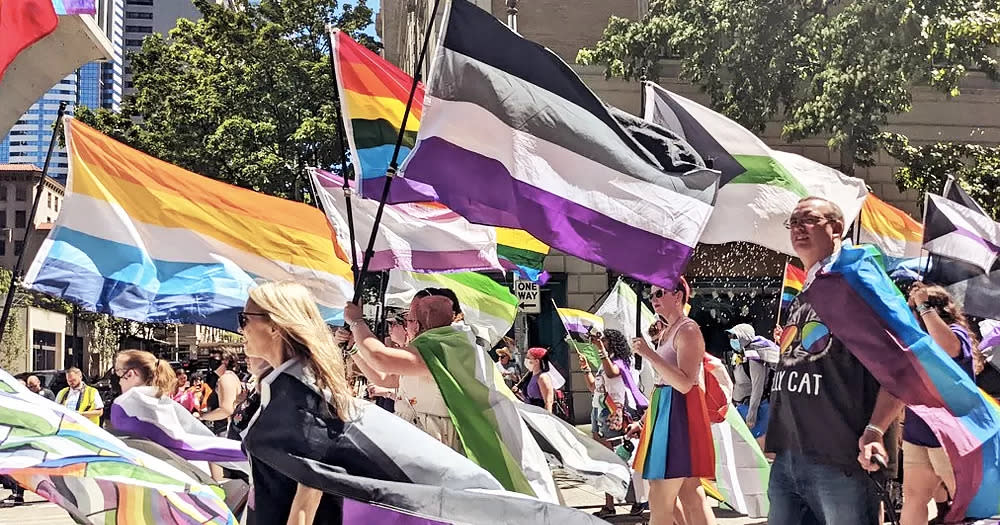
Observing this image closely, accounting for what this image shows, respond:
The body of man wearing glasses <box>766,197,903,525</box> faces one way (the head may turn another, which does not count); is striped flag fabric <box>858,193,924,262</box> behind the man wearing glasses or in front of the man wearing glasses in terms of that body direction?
behind

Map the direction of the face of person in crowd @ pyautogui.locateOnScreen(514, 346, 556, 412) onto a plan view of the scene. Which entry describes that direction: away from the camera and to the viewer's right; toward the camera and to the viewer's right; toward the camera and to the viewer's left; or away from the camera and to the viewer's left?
toward the camera and to the viewer's left

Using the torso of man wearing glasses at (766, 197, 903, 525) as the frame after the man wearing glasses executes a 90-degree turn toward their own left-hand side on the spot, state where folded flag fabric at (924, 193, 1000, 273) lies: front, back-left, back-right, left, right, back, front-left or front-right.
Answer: back-left

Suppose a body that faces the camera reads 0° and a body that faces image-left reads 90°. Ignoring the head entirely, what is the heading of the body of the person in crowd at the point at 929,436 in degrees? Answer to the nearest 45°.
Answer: approximately 90°

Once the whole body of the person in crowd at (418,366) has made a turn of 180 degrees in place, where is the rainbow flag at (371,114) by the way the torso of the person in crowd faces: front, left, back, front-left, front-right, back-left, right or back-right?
left

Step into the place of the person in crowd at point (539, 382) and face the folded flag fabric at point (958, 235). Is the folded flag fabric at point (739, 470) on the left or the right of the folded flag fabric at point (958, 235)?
right

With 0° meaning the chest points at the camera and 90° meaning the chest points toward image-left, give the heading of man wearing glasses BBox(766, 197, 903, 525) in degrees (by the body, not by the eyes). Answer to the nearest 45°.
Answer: approximately 45°

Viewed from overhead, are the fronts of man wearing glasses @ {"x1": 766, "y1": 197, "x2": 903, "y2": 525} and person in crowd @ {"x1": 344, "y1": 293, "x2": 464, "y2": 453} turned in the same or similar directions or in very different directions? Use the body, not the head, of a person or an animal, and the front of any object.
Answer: same or similar directions

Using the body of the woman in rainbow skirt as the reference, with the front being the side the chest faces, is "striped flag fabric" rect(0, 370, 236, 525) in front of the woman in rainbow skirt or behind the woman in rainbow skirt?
in front

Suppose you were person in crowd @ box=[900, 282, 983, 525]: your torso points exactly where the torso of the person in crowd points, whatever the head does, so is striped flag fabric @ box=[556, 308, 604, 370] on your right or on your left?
on your right

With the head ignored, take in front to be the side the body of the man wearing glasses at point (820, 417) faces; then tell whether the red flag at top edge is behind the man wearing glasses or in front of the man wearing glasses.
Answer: in front

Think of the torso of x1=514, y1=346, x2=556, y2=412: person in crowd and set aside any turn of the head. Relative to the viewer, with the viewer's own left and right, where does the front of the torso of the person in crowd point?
facing the viewer and to the left of the viewer

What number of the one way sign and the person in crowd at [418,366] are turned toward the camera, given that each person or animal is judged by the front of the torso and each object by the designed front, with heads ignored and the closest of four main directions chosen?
1

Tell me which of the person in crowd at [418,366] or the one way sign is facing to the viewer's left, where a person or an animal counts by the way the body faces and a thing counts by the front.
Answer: the person in crowd

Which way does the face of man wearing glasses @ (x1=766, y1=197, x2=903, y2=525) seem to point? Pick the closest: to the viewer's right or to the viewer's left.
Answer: to the viewer's left
